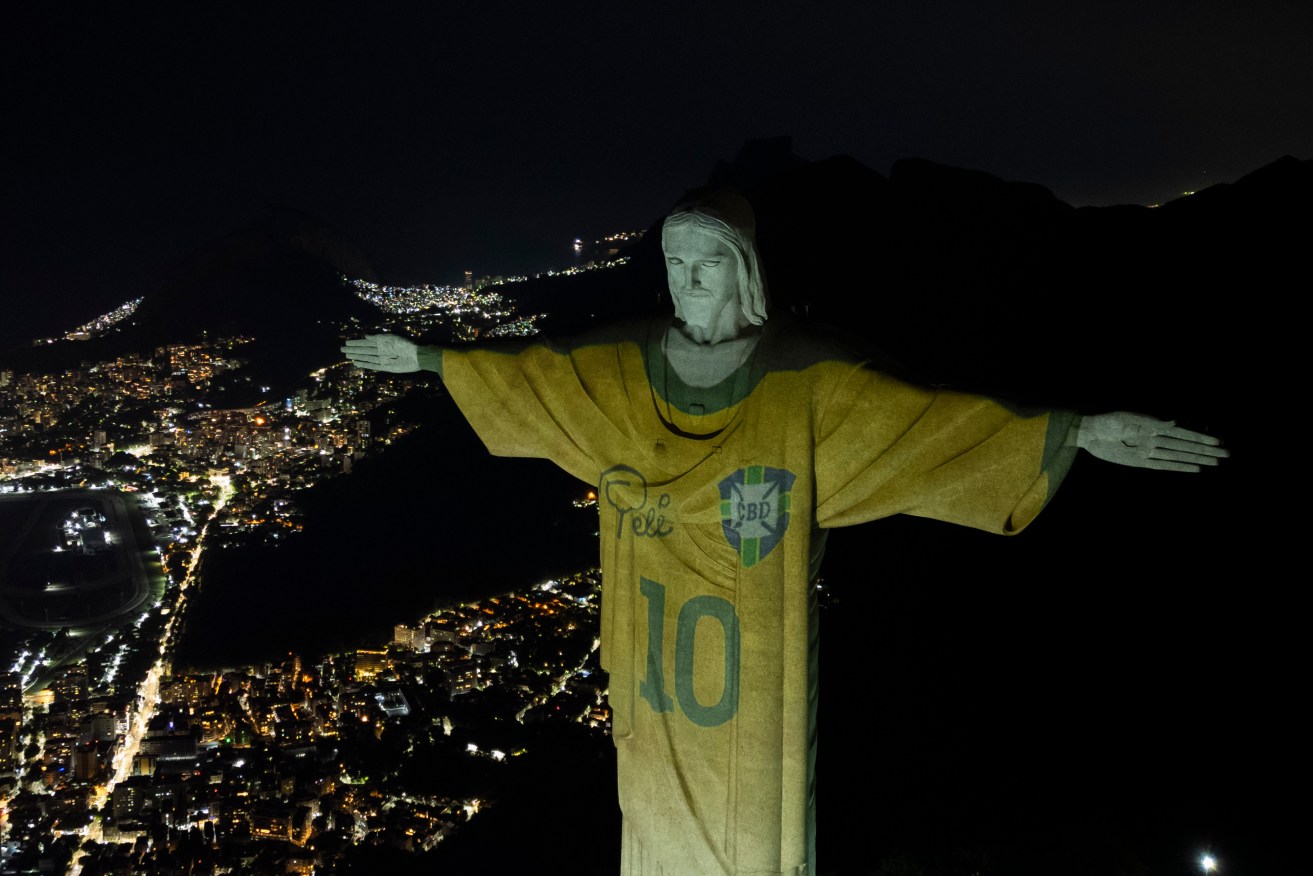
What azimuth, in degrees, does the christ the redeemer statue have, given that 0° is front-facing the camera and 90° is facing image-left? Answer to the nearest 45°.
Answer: approximately 45°
